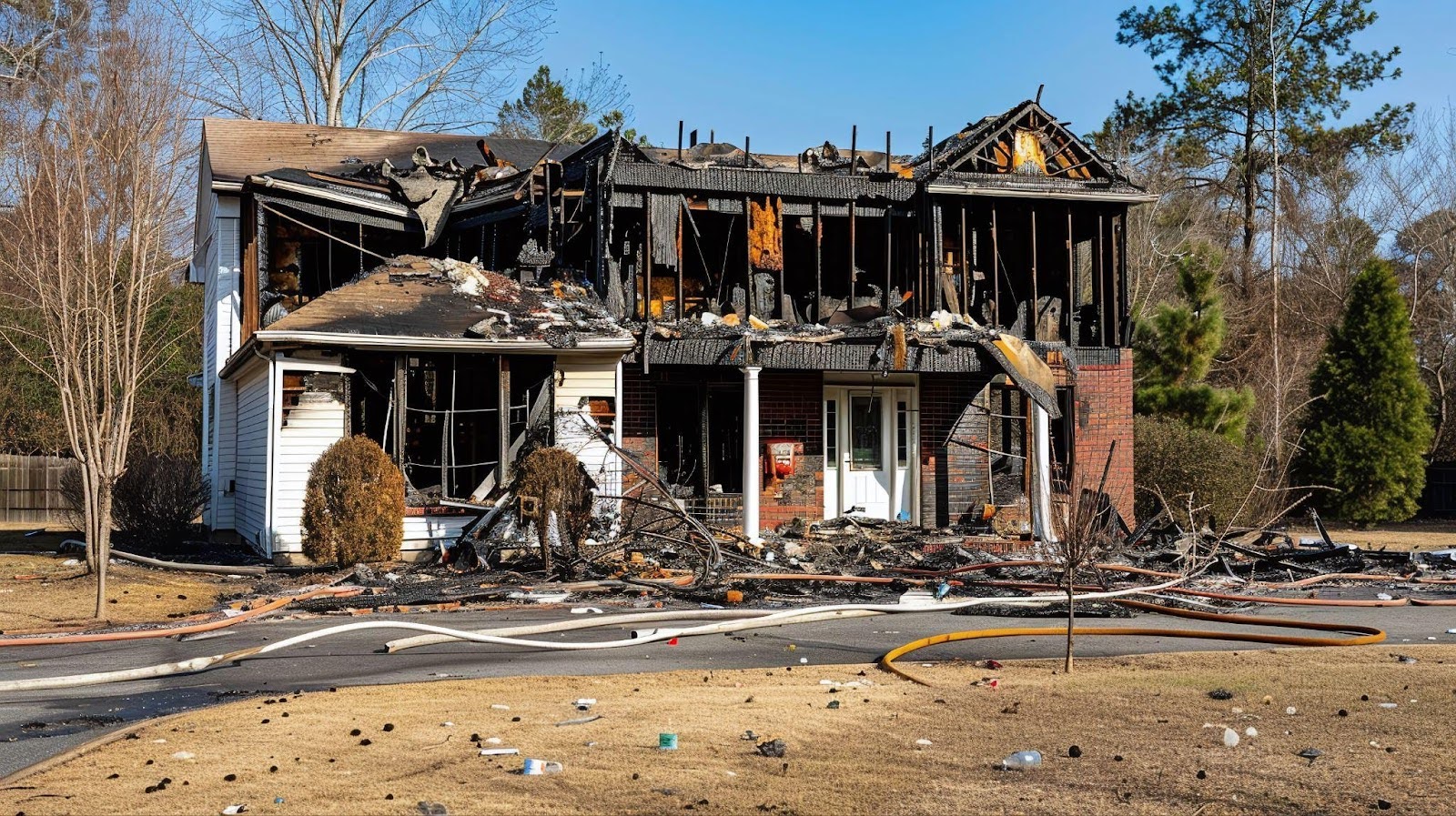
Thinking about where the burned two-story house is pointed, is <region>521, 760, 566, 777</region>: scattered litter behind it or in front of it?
in front

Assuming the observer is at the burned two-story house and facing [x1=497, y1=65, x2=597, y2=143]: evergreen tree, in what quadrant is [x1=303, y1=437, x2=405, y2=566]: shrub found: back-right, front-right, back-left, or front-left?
back-left

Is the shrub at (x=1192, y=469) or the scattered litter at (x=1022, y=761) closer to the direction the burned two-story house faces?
the scattered litter

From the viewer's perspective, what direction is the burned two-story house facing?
toward the camera

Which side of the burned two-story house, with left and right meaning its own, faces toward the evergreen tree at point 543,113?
back

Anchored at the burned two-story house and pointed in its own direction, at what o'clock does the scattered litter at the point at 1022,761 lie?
The scattered litter is roughly at 12 o'clock from the burned two-story house.

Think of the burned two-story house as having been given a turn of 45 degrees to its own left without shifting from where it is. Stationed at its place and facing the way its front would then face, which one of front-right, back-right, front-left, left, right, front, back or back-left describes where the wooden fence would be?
back

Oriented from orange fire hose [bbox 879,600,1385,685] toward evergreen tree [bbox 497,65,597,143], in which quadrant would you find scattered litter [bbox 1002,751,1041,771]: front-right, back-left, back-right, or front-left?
back-left

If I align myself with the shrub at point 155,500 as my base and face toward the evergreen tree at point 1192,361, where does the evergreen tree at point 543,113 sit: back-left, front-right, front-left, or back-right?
front-left

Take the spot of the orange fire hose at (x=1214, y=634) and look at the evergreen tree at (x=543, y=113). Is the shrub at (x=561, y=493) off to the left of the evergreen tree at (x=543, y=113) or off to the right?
left

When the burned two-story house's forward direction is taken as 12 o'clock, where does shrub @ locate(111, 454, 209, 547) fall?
The shrub is roughly at 3 o'clock from the burned two-story house.

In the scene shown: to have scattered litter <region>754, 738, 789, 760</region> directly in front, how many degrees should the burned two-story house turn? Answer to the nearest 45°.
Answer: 0° — it already faces it

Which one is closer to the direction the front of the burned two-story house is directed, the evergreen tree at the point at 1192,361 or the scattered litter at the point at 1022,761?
the scattered litter

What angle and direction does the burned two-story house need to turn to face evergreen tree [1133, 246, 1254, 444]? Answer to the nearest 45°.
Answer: approximately 135° to its left

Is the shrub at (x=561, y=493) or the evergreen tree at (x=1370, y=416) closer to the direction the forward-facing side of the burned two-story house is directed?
the shrub

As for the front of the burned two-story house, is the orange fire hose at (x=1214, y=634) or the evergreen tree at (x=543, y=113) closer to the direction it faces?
the orange fire hose

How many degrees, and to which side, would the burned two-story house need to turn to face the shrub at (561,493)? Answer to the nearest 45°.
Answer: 0° — it already faces it

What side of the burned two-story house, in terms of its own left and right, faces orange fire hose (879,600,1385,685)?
front
